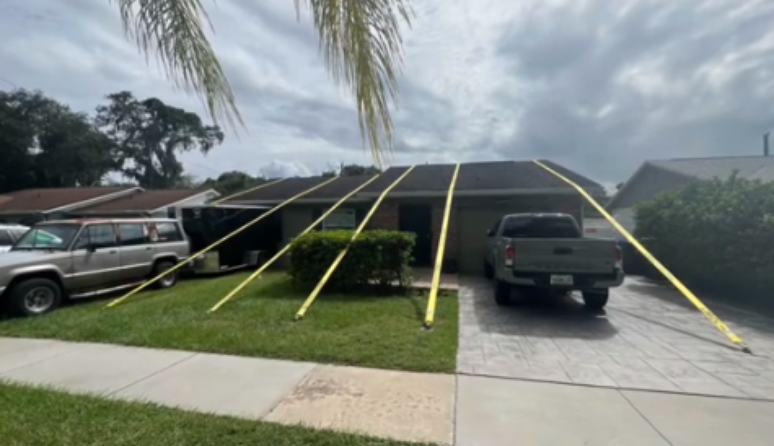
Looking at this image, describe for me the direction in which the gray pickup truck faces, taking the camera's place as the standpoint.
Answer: facing away from the viewer

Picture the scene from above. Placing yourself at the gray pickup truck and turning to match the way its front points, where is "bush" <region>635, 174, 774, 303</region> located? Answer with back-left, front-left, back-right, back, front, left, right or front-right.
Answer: front-right

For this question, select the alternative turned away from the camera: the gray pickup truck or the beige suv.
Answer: the gray pickup truck

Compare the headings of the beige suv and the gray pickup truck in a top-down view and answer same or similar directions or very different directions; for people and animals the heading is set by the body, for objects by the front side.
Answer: very different directions

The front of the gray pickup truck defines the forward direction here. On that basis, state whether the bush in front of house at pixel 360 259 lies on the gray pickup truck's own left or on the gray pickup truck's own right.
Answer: on the gray pickup truck's own left

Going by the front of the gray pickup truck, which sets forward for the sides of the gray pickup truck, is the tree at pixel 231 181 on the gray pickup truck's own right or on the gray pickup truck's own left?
on the gray pickup truck's own left

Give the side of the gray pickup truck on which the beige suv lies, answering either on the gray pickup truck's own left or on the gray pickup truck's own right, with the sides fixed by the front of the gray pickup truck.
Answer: on the gray pickup truck's own left

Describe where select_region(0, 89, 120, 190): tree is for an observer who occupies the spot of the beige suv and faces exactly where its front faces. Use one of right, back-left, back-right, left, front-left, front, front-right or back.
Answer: back-right

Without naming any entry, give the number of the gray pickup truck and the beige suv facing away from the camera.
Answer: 1
